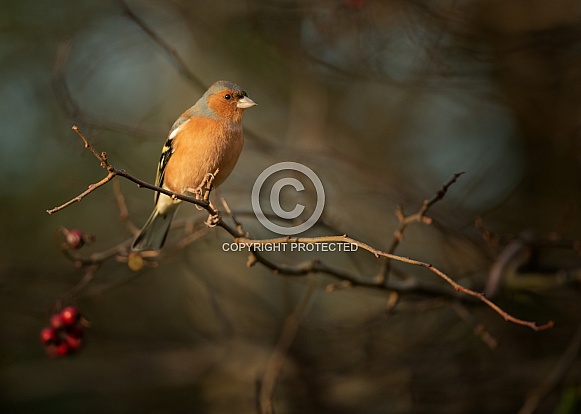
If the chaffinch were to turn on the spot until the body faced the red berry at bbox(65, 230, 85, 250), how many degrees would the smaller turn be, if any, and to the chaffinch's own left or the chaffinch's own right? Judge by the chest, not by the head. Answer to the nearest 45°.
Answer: approximately 135° to the chaffinch's own right

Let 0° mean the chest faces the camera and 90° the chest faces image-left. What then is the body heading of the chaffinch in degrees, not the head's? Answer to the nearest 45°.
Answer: approximately 315°
